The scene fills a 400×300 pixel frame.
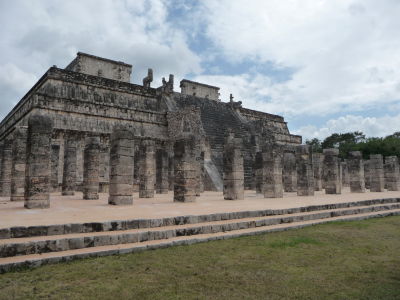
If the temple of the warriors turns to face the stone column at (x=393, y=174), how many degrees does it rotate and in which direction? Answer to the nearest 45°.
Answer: approximately 45° to its left

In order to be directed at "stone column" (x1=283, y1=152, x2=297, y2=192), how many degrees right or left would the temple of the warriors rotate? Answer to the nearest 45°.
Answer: approximately 45° to its left
